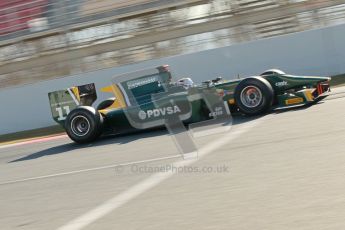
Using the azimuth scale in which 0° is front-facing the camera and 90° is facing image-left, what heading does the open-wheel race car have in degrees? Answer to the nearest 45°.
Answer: approximately 270°
